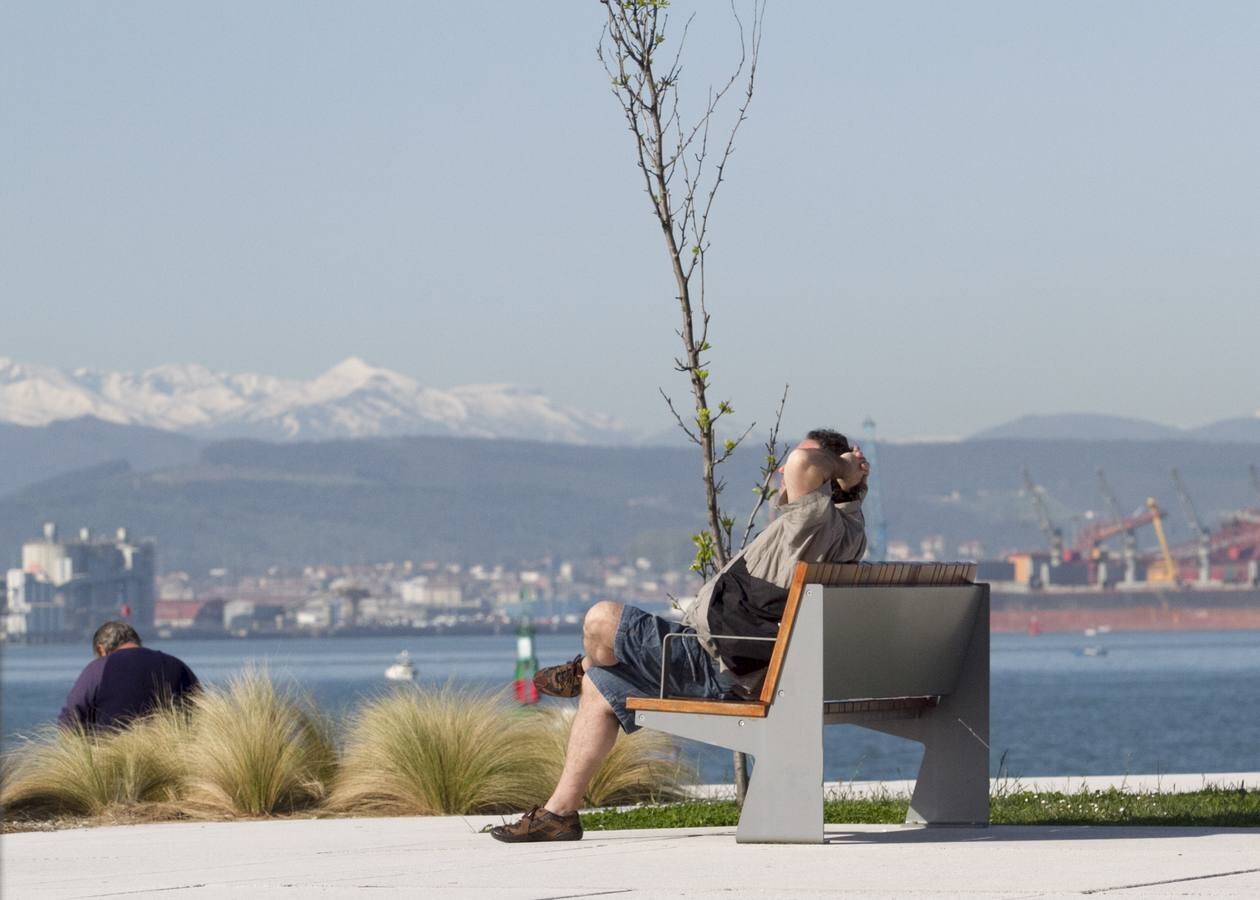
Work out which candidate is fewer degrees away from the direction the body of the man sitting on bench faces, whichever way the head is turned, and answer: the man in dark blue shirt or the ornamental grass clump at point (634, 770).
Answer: the man in dark blue shirt

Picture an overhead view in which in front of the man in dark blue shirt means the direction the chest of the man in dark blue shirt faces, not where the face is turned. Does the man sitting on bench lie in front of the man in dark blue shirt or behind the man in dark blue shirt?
behind

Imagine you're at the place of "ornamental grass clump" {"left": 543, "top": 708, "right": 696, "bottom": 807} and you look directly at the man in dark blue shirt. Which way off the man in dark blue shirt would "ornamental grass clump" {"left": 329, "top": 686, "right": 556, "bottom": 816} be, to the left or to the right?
left

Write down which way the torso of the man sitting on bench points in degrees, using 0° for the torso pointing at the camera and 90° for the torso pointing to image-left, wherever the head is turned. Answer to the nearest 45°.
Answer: approximately 90°

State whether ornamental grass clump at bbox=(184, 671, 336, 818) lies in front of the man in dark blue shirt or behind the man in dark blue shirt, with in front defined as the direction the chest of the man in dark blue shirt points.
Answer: behind

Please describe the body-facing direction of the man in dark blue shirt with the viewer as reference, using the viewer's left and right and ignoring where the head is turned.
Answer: facing away from the viewer and to the left of the viewer

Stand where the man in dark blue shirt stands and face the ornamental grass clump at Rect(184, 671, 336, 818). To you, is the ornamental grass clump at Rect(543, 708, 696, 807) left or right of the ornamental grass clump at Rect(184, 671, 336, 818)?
left
